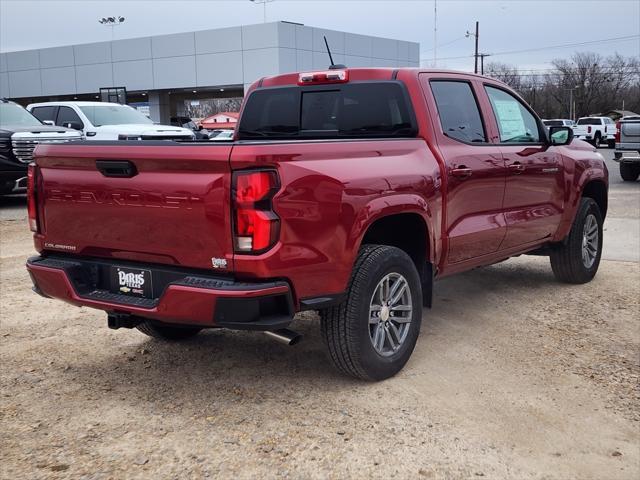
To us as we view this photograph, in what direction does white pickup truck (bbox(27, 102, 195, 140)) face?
facing the viewer and to the right of the viewer

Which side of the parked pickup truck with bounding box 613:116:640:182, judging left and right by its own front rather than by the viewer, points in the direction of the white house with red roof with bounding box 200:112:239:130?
left

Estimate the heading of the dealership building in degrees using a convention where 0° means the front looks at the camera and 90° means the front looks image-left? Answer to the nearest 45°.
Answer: approximately 45°

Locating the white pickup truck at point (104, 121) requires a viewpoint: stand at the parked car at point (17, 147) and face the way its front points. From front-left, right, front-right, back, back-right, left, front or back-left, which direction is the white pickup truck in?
left

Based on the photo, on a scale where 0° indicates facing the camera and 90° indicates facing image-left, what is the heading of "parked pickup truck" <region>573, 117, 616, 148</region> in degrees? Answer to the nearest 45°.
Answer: approximately 225°

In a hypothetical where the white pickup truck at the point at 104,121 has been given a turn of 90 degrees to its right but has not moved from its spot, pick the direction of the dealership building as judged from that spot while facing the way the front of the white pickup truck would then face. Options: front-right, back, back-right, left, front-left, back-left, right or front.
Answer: back-right

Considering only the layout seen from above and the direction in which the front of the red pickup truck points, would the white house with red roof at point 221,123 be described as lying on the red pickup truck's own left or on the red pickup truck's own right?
on the red pickup truck's own left

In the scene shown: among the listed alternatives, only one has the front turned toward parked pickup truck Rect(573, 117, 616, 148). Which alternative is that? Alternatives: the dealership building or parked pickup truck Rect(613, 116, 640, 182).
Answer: parked pickup truck Rect(613, 116, 640, 182)

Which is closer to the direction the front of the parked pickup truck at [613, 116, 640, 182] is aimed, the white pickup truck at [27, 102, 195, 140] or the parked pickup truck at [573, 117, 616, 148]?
the parked pickup truck at [573, 117, 616, 148]

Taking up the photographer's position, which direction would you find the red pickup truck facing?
facing away from the viewer and to the right of the viewer

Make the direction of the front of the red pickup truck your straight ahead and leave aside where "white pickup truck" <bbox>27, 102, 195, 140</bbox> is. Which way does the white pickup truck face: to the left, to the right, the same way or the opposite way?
to the right

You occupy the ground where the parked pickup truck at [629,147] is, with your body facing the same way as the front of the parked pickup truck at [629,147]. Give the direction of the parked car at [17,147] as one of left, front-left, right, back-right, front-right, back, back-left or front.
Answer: back-left

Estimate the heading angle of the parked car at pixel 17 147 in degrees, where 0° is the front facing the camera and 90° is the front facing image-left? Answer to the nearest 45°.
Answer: approximately 315°

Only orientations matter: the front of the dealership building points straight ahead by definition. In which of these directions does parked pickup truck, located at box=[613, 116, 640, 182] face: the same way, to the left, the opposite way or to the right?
the opposite way
